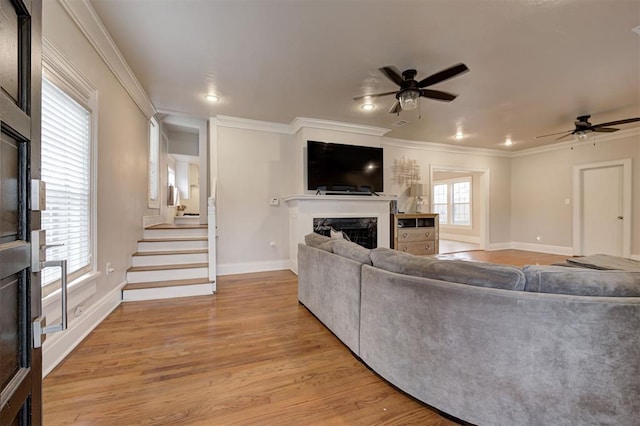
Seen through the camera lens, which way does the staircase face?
facing the viewer

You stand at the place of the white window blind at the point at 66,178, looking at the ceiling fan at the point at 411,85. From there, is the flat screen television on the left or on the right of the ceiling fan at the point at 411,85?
left

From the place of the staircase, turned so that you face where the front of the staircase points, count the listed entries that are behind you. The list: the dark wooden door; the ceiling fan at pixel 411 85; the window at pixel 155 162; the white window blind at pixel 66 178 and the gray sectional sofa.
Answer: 1

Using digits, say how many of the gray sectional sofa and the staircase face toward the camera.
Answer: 1

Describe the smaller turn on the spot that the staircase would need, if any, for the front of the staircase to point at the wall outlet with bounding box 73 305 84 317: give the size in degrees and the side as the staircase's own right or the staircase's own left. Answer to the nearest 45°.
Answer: approximately 45° to the staircase's own right

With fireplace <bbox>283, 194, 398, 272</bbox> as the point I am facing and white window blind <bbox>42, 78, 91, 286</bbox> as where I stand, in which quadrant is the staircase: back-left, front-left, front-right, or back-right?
front-left

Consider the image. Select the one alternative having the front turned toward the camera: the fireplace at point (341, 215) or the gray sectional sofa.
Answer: the fireplace

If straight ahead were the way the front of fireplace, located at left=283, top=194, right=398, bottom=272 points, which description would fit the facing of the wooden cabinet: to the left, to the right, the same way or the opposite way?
the same way

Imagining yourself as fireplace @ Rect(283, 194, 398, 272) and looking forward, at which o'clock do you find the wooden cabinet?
The wooden cabinet is roughly at 8 o'clock from the fireplace.

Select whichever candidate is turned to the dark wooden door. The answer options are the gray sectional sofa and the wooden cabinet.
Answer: the wooden cabinet

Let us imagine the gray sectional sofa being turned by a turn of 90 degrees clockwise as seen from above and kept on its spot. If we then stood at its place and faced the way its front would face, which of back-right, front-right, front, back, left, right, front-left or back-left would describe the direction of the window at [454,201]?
back-left

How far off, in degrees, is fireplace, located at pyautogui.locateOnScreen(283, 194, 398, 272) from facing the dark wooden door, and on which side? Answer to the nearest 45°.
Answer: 0° — it already faces it

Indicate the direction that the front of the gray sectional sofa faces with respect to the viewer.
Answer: facing away from the viewer and to the right of the viewer

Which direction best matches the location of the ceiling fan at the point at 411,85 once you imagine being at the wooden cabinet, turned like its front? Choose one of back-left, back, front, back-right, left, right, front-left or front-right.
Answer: front

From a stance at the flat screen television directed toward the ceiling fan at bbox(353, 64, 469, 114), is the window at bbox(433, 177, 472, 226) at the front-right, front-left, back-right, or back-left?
back-left

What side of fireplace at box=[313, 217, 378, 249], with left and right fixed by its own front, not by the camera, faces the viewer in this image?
front
